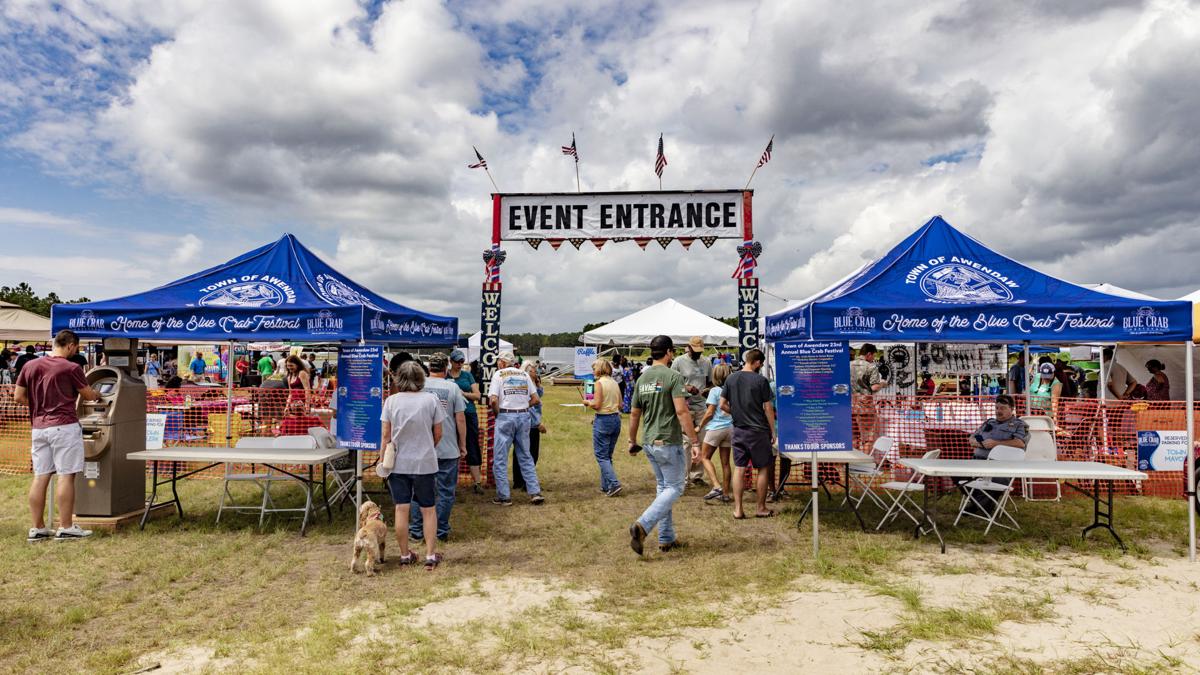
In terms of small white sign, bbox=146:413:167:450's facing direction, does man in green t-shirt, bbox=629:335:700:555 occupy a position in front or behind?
in front

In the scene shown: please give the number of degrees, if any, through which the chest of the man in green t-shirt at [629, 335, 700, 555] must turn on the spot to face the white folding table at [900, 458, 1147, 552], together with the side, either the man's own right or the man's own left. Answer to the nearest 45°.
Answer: approximately 45° to the man's own right

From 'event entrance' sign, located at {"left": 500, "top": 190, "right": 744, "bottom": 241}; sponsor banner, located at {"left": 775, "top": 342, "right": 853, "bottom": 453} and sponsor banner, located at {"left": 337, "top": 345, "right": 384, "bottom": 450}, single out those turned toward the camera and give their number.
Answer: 3

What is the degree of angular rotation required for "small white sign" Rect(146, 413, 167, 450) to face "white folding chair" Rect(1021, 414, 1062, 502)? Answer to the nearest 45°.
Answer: approximately 45° to its left

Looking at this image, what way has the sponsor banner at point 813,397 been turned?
toward the camera

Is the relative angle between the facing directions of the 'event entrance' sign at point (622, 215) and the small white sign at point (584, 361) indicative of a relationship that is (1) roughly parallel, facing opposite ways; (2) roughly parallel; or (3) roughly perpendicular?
roughly parallel

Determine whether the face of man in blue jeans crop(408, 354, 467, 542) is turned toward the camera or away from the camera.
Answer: away from the camera

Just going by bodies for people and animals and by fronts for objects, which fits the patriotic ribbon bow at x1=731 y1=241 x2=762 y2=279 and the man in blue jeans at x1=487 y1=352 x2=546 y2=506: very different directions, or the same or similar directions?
very different directions

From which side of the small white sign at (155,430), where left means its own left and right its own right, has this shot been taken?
front

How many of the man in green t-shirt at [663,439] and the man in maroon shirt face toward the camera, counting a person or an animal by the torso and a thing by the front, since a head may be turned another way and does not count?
0

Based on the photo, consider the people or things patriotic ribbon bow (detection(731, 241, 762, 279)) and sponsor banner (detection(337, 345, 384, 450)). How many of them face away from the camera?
0

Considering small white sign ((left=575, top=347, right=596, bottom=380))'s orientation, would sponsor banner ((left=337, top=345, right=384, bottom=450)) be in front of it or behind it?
in front

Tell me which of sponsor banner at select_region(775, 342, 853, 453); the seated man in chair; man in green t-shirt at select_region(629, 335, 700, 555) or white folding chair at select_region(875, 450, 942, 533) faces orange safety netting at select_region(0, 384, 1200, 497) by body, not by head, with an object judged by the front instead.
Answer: the man in green t-shirt
